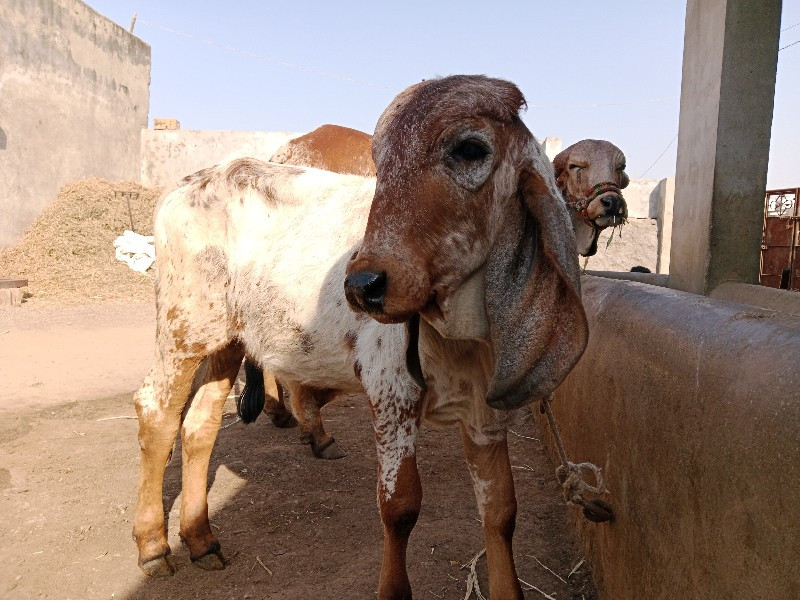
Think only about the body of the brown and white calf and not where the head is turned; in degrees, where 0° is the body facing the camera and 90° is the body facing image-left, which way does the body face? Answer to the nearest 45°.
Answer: approximately 315°

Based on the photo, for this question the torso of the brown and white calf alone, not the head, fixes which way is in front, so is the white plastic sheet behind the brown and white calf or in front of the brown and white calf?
behind

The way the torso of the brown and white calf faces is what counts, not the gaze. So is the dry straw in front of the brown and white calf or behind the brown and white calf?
behind

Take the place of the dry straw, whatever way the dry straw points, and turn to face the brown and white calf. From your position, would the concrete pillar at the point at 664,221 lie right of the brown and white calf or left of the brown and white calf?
left

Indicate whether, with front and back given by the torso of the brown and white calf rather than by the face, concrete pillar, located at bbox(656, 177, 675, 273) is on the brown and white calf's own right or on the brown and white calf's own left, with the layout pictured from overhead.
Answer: on the brown and white calf's own left
